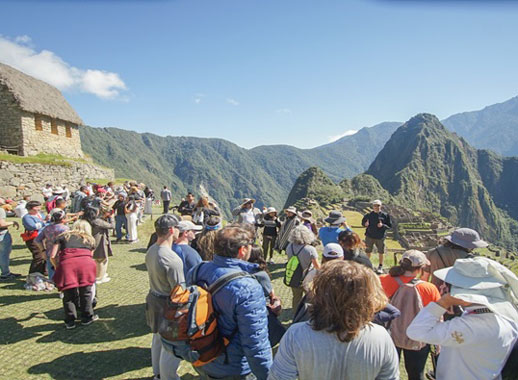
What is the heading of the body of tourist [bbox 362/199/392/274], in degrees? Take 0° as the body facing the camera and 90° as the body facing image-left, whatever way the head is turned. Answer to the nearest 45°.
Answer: approximately 0°

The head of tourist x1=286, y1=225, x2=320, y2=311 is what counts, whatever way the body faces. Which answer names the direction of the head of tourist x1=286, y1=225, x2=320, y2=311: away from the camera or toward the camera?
away from the camera

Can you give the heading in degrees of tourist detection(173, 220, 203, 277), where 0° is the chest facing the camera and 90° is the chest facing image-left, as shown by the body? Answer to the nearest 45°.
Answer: approximately 270°

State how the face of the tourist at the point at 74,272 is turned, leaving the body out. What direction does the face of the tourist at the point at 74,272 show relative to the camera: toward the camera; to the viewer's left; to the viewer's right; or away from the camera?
away from the camera

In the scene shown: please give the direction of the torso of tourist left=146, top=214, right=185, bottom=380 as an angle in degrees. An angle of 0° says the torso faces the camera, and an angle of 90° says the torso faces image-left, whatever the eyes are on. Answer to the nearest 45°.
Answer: approximately 225°

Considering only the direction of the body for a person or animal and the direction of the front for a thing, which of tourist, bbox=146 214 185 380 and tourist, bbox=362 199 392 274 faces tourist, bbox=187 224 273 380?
tourist, bbox=362 199 392 274

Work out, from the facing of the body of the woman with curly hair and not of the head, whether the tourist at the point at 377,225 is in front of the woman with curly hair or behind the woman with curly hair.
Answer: in front

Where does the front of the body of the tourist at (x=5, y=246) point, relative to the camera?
to the viewer's right

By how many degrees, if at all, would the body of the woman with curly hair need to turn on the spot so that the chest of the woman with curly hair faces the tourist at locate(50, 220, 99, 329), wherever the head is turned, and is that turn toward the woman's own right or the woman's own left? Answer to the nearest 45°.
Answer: approximately 45° to the woman's own left
